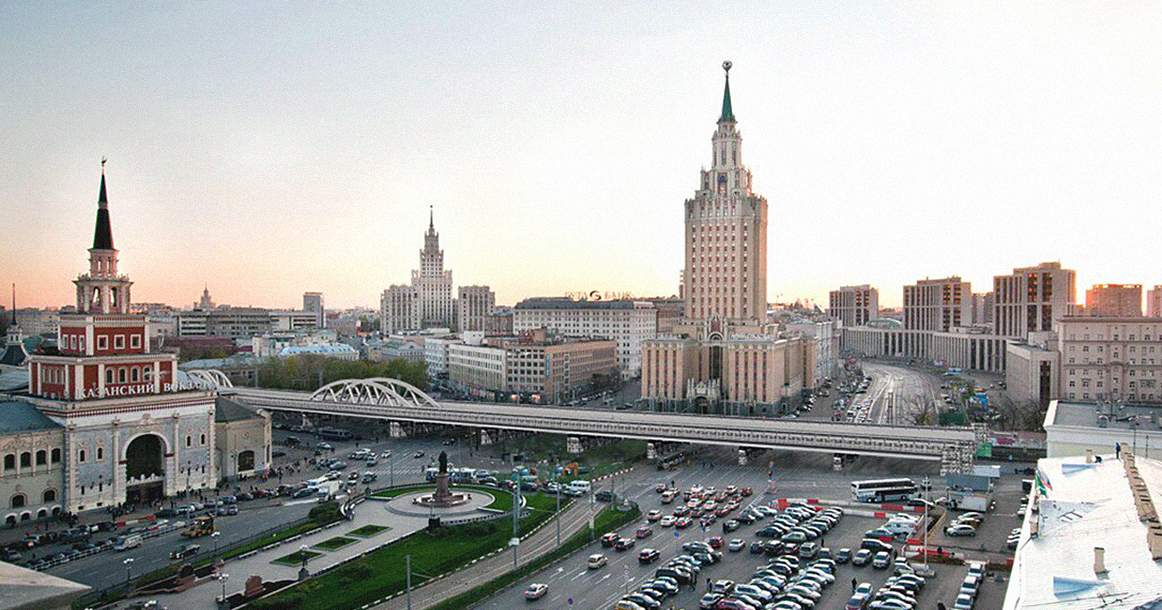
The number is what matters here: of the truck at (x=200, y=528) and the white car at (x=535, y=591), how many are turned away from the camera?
1

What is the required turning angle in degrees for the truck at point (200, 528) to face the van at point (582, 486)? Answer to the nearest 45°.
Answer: approximately 135° to its left

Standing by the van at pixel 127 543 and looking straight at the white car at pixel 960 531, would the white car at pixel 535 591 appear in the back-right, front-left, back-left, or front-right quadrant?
front-right

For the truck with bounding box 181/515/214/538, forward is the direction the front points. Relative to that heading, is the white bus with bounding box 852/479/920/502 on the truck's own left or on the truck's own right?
on the truck's own left

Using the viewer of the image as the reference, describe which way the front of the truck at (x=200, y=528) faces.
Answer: facing the viewer and to the left of the viewer
